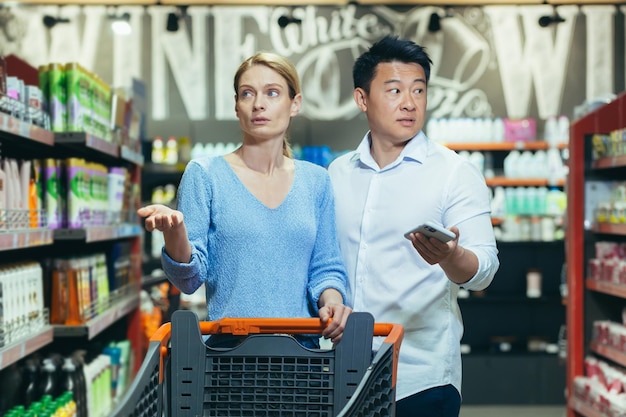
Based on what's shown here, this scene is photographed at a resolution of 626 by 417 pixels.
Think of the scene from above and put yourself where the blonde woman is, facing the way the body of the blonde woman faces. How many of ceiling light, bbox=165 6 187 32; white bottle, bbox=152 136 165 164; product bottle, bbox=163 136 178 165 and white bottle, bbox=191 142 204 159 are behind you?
4

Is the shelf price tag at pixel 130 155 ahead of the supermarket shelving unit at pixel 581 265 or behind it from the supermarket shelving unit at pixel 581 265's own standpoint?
ahead

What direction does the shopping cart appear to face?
toward the camera

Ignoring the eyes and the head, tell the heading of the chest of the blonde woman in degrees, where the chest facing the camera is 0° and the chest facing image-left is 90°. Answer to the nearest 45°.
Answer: approximately 0°

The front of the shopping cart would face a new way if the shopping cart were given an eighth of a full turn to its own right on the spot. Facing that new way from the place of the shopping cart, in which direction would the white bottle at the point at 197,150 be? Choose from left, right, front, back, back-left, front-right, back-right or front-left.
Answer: back-right

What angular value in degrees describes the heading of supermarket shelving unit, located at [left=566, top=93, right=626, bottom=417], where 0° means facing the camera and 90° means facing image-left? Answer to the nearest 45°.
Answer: approximately 90°
